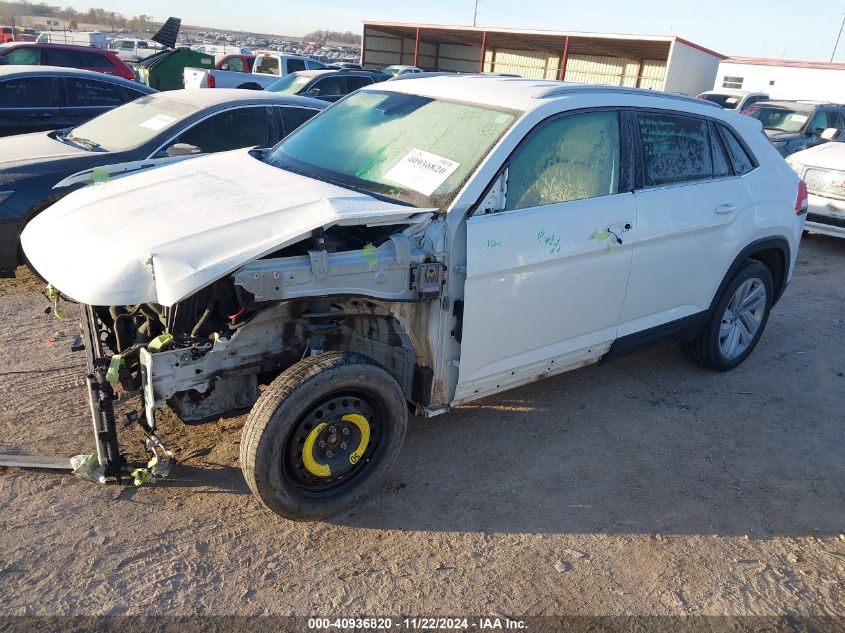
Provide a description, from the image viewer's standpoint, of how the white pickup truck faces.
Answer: facing away from the viewer and to the right of the viewer

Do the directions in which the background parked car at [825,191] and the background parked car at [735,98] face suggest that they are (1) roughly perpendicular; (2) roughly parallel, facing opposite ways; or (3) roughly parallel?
roughly parallel

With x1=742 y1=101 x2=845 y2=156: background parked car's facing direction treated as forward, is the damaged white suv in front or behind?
in front

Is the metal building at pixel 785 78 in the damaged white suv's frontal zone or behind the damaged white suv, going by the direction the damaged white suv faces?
behind

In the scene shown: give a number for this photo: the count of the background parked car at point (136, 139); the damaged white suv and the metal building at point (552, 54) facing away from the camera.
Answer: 0

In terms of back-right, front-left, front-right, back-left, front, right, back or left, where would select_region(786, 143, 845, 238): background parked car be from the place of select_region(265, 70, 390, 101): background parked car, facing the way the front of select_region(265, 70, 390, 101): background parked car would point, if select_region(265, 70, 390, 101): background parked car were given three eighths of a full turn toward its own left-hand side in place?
front-right

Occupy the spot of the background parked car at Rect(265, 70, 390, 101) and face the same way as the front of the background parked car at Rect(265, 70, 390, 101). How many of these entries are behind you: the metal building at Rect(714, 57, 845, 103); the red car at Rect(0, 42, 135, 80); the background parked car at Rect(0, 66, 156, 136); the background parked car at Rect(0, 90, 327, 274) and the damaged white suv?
1

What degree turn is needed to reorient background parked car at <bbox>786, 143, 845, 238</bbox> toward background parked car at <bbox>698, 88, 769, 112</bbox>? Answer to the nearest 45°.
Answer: approximately 135° to its right

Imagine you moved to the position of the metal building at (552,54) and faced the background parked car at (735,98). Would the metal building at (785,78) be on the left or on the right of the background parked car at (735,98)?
left

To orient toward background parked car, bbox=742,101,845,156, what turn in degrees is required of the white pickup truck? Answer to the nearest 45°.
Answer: approximately 90° to its right

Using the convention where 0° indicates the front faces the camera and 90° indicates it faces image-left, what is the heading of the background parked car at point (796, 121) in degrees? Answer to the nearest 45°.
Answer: approximately 45°

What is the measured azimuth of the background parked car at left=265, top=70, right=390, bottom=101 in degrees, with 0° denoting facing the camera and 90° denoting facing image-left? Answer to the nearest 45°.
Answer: approximately 45°

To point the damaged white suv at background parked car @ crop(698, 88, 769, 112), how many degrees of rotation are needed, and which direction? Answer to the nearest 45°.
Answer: approximately 180°

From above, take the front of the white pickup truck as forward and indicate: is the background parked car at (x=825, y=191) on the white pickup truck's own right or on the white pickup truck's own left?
on the white pickup truck's own right

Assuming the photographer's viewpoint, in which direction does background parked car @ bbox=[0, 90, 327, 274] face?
facing the viewer and to the left of the viewer
